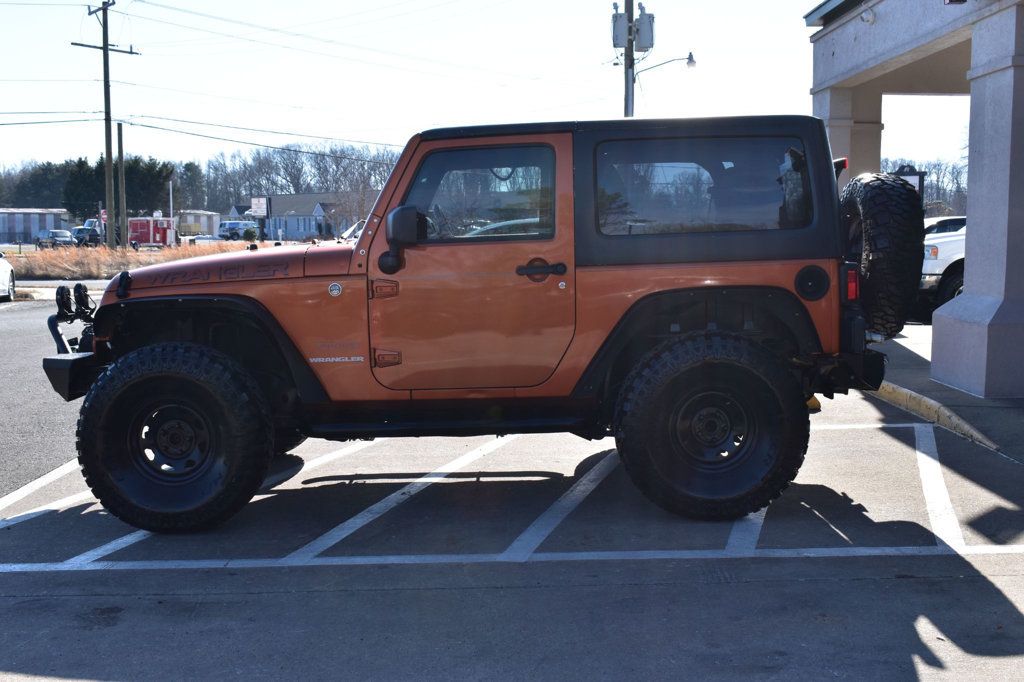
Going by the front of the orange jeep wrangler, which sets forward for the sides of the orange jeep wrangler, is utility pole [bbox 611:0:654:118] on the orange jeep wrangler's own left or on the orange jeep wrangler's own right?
on the orange jeep wrangler's own right

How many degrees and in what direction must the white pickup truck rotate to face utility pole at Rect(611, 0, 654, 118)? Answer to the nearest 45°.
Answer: approximately 90° to its right

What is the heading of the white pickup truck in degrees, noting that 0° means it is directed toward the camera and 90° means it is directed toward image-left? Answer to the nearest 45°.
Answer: approximately 45°

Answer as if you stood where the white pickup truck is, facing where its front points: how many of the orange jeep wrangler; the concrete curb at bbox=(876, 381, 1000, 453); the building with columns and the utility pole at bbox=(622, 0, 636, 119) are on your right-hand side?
1

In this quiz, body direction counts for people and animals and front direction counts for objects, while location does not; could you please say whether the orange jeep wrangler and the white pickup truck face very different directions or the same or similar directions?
same or similar directions

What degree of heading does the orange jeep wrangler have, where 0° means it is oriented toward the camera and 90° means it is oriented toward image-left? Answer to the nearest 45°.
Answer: approximately 90°

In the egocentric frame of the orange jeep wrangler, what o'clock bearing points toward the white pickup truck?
The white pickup truck is roughly at 4 o'clock from the orange jeep wrangler.

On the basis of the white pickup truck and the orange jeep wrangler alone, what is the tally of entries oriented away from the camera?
0

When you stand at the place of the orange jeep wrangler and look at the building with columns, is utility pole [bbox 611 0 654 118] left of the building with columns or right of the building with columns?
left

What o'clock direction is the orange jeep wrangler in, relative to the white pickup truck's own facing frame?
The orange jeep wrangler is roughly at 11 o'clock from the white pickup truck.

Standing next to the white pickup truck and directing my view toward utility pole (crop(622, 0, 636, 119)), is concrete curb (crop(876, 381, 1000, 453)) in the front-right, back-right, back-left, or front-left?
back-left

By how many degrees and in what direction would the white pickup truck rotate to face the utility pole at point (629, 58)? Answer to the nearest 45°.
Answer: approximately 90° to its right

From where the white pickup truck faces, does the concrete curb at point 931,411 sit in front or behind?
in front
